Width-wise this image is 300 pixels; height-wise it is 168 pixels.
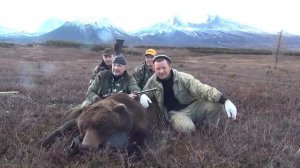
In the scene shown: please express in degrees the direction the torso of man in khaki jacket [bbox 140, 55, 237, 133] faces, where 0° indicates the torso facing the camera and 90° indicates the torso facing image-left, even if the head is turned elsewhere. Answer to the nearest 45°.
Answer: approximately 0°

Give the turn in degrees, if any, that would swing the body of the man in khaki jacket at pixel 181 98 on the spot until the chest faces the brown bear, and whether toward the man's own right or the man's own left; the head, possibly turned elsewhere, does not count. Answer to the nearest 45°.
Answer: approximately 45° to the man's own right

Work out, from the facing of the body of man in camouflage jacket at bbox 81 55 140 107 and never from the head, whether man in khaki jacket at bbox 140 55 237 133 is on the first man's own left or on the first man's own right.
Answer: on the first man's own left

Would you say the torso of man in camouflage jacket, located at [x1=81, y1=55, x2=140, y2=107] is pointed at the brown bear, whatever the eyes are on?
yes

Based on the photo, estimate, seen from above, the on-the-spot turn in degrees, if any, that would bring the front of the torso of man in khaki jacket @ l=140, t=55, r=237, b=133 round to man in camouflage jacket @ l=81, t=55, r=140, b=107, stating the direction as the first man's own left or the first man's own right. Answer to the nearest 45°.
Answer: approximately 90° to the first man's own right

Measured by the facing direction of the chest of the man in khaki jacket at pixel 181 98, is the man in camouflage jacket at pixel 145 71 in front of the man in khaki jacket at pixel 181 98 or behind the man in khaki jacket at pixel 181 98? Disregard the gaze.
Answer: behind

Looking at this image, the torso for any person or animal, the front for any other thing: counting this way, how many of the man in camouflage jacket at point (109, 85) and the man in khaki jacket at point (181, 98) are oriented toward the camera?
2

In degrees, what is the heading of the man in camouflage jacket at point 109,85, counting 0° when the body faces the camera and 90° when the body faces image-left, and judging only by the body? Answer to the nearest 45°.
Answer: approximately 0°
